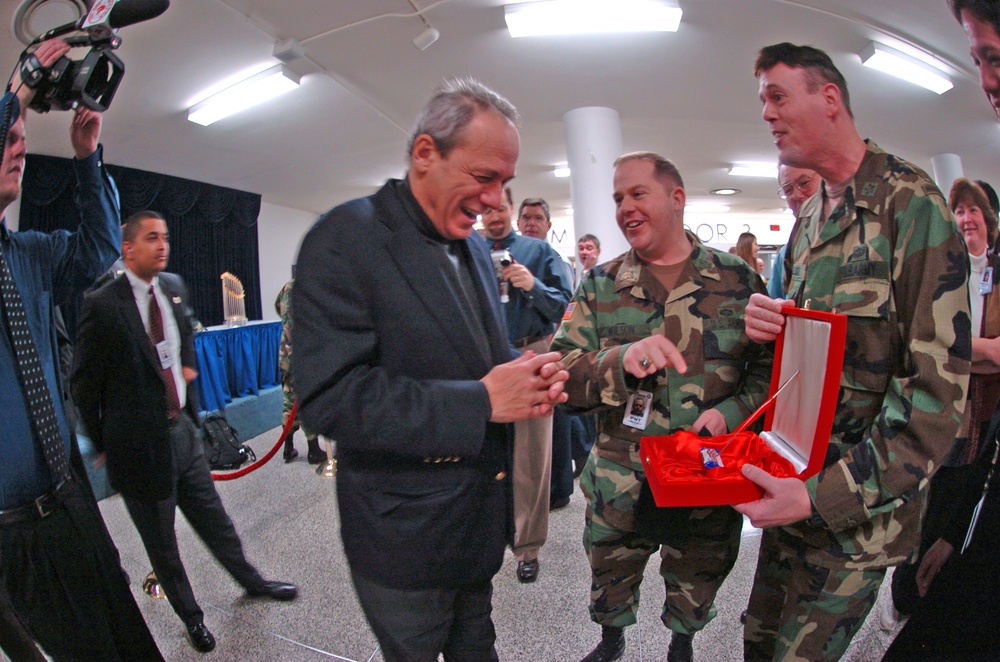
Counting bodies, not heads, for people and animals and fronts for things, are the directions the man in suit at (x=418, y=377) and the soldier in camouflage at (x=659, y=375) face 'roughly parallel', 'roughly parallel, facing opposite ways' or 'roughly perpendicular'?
roughly perpendicular

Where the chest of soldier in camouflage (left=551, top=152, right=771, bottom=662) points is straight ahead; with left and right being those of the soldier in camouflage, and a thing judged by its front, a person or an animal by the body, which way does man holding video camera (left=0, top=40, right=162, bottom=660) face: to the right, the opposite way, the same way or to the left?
to the left

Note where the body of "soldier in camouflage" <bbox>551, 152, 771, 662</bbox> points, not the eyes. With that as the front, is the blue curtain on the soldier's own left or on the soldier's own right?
on the soldier's own right

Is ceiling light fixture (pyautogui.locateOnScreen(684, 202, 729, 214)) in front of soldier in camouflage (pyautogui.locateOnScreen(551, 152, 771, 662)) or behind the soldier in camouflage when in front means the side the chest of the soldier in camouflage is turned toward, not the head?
behind

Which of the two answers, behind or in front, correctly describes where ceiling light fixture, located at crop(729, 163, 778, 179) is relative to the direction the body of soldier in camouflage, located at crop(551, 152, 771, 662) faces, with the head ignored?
behind

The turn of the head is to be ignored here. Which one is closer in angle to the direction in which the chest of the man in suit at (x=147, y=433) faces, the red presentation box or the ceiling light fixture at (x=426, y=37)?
the red presentation box

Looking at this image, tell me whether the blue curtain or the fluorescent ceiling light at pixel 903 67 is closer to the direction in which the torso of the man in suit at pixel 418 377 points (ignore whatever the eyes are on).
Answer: the fluorescent ceiling light

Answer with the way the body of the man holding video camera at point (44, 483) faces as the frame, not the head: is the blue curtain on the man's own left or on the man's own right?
on the man's own left

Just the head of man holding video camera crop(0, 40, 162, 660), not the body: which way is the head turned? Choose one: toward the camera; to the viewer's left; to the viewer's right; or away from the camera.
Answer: to the viewer's right

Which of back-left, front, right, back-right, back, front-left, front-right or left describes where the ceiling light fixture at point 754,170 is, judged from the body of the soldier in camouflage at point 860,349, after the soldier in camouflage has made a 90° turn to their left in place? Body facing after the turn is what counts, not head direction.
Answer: back-left
